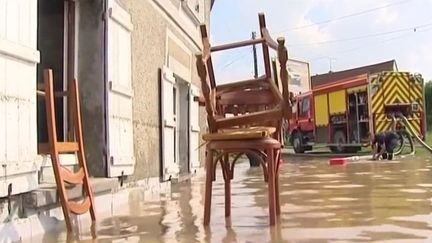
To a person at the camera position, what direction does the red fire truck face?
facing away from the viewer and to the left of the viewer

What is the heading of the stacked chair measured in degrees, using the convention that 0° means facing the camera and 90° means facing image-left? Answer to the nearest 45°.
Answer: approximately 0°

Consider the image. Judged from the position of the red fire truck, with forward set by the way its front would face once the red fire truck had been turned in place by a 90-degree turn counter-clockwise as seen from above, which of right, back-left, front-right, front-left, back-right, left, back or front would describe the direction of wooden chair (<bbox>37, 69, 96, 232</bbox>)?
front-left

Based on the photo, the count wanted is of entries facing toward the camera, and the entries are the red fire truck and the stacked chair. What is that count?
1

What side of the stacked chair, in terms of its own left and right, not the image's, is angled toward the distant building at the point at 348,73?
back

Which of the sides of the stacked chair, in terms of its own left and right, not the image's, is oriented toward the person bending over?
back
